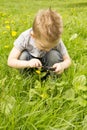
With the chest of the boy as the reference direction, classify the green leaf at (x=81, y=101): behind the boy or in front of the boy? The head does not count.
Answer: in front

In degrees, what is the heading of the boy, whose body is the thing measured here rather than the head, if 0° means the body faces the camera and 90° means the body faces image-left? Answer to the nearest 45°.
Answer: approximately 0°

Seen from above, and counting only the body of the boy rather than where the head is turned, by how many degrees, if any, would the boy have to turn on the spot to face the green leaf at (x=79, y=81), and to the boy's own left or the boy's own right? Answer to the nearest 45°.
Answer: approximately 45° to the boy's own left

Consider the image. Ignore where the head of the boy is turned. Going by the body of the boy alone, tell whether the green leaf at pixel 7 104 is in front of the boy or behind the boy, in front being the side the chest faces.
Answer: in front

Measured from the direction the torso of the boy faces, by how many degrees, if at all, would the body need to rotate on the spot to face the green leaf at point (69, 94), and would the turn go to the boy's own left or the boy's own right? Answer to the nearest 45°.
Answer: approximately 45° to the boy's own left
